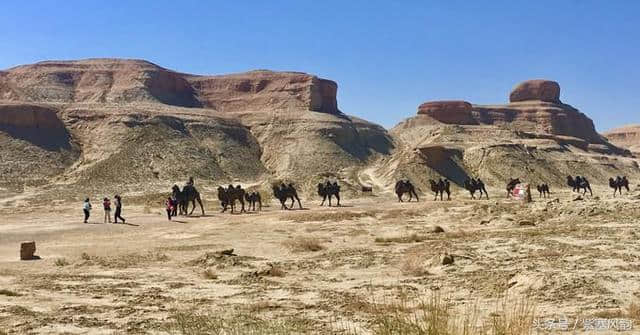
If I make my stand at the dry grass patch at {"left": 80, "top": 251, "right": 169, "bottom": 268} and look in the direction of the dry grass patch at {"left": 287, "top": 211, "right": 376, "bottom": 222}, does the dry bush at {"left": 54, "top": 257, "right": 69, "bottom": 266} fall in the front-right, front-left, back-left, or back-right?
back-left

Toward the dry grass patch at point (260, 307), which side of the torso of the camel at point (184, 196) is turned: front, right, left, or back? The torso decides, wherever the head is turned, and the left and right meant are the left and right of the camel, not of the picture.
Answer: left

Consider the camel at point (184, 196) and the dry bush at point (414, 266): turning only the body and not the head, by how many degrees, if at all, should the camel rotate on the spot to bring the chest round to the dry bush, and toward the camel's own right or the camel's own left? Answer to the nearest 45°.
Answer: approximately 90° to the camel's own left

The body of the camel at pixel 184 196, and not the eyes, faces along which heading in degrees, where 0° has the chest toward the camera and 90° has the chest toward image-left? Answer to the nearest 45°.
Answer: approximately 90°

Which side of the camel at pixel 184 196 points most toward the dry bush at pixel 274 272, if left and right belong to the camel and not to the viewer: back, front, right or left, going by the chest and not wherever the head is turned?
left

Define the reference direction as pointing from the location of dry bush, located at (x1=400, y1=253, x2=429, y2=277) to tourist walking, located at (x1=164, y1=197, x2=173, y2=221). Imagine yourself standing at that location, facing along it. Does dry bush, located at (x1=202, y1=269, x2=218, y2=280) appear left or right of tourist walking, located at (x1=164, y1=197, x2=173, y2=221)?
left

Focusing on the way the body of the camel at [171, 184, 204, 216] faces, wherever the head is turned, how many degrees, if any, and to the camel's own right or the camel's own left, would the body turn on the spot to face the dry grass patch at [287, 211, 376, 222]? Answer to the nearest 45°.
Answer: approximately 135° to the camel's own left

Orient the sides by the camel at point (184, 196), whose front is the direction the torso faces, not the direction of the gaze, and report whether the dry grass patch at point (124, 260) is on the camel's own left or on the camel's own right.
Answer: on the camel's own left
